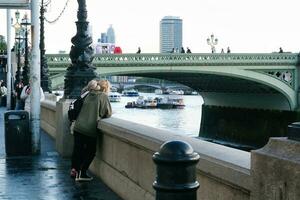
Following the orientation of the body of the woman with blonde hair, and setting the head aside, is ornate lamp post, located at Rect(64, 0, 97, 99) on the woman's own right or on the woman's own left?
on the woman's own left

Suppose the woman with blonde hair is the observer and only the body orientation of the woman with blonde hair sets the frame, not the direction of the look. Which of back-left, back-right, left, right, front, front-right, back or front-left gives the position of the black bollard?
back-right

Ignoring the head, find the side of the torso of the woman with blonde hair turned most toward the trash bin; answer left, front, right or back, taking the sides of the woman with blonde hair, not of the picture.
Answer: left

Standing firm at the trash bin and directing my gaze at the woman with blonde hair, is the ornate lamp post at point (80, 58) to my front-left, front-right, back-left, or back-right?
front-left

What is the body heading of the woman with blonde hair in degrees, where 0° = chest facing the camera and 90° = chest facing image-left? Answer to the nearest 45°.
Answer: approximately 225°
